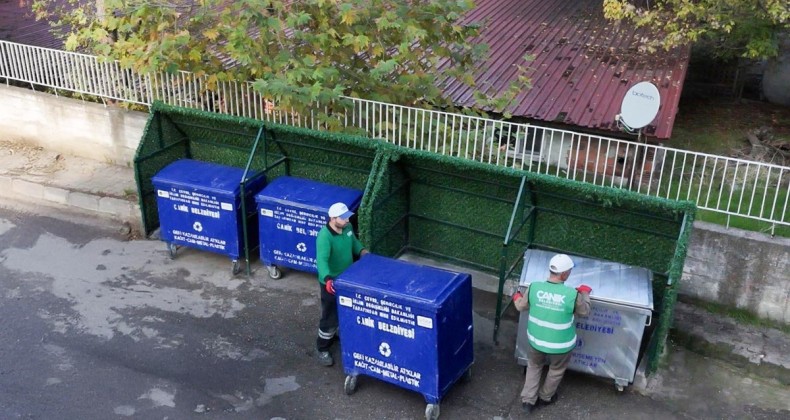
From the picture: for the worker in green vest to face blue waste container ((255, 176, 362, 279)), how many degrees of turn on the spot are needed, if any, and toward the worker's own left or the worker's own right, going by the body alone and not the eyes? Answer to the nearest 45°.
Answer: approximately 45° to the worker's own left

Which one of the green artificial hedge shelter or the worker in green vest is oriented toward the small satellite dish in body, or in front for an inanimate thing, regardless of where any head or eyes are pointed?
the worker in green vest

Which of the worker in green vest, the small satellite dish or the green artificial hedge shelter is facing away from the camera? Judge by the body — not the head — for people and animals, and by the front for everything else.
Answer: the worker in green vest

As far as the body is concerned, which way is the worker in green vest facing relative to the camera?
away from the camera

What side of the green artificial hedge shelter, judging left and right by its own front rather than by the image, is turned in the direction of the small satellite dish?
back

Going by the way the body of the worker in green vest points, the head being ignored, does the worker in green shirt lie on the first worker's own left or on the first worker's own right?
on the first worker's own left

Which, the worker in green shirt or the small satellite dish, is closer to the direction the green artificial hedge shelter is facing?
the worker in green shirt

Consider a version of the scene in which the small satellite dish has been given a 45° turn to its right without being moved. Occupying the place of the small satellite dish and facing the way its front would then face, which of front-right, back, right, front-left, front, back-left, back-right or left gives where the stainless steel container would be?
left

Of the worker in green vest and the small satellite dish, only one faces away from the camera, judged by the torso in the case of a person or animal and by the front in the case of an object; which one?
the worker in green vest

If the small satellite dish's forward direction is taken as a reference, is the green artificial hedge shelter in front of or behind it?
in front
